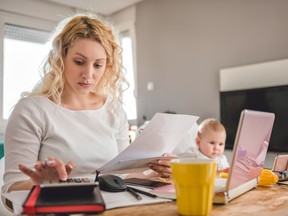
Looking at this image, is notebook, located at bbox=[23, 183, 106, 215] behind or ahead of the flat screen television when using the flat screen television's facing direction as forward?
ahead

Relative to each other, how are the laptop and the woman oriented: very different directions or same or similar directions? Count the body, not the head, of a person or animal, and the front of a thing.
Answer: very different directions

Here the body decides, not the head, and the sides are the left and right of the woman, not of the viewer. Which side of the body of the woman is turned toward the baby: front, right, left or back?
left

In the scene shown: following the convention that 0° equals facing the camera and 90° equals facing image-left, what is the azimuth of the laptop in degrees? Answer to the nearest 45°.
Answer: approximately 135°

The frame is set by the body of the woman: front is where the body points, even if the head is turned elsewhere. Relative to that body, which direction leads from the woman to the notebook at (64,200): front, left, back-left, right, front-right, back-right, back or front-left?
front-right

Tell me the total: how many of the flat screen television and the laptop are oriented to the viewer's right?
0

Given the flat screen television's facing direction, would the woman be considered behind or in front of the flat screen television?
in front

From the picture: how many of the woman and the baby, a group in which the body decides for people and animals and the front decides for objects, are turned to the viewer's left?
0

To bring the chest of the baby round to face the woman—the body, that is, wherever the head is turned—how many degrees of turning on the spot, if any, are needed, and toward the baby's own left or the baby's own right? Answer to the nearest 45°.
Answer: approximately 90° to the baby's own right

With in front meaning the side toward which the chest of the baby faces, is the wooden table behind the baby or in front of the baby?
in front

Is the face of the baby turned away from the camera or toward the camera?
toward the camera

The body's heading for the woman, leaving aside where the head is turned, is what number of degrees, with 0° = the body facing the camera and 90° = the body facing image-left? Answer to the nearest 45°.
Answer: approximately 315°

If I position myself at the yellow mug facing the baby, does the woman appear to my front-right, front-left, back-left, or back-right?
front-left

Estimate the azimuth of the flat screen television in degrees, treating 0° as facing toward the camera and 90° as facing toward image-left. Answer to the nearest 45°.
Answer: approximately 45°

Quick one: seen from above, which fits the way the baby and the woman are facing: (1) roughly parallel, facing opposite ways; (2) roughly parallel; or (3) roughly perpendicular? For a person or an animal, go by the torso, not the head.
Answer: roughly parallel

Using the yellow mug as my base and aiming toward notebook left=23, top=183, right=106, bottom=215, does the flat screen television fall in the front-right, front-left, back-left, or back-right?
back-right
